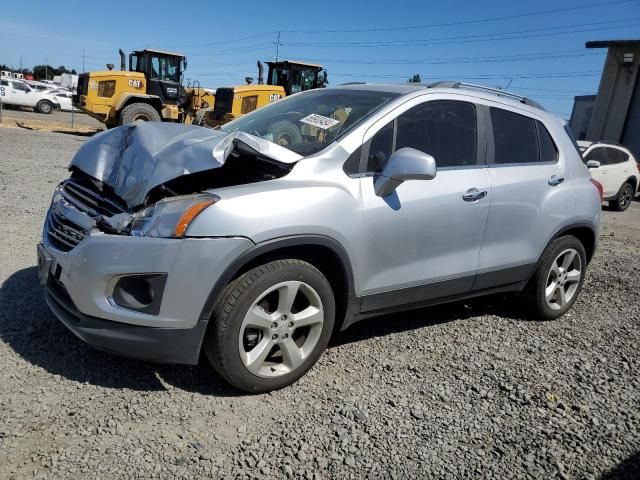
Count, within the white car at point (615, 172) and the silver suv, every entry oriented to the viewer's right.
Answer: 0

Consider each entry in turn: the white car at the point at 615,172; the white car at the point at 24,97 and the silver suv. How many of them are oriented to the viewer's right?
1

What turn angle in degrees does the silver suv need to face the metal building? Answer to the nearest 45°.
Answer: approximately 180°

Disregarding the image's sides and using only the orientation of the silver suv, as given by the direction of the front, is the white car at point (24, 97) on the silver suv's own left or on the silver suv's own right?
on the silver suv's own right

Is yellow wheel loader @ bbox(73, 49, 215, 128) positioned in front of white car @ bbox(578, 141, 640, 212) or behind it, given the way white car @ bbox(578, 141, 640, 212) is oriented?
in front

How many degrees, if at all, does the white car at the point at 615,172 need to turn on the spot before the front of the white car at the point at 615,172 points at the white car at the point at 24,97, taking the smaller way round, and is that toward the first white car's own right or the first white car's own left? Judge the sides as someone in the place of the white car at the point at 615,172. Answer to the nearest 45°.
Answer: approximately 45° to the first white car's own right

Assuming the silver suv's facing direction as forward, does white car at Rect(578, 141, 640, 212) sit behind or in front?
behind

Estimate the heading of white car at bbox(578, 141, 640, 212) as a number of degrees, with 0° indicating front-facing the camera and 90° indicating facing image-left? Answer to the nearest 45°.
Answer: approximately 45°

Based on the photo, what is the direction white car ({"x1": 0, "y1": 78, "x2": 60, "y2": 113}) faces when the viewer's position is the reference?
facing to the right of the viewer

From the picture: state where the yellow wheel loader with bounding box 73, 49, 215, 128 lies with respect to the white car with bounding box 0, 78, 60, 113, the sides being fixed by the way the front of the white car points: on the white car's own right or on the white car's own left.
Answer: on the white car's own right
